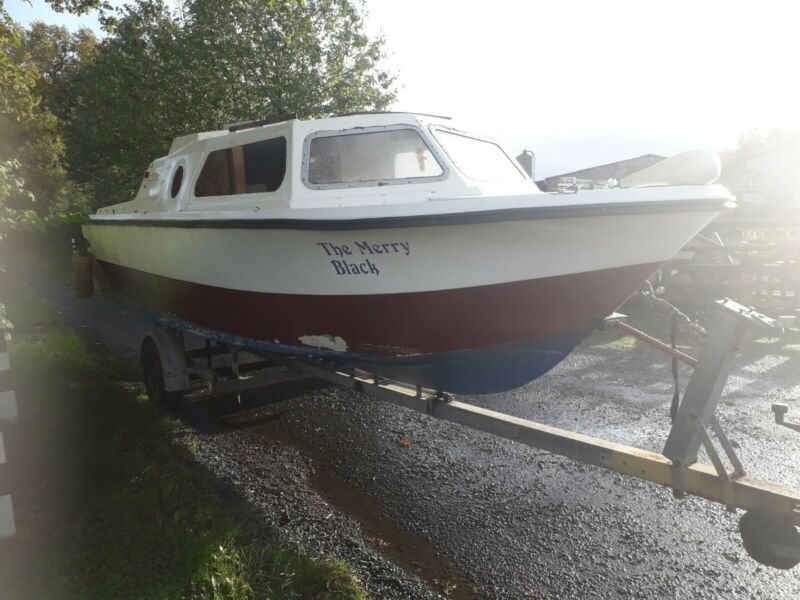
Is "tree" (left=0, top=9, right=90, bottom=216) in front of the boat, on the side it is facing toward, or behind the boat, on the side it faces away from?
behind

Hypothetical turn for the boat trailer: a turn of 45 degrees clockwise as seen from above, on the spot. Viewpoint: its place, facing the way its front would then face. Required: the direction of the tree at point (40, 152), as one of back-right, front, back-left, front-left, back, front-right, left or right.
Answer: back-right

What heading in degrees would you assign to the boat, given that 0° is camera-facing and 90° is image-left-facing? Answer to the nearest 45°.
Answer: approximately 315°

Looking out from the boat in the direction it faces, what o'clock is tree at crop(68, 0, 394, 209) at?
The tree is roughly at 7 o'clock from the boat.

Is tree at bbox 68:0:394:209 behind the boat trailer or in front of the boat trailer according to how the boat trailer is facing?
behind

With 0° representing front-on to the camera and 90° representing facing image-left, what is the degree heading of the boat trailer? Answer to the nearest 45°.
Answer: approximately 315°
